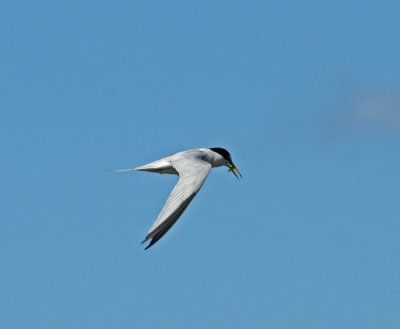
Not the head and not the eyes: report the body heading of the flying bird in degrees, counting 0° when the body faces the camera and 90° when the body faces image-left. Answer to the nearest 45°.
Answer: approximately 270°
